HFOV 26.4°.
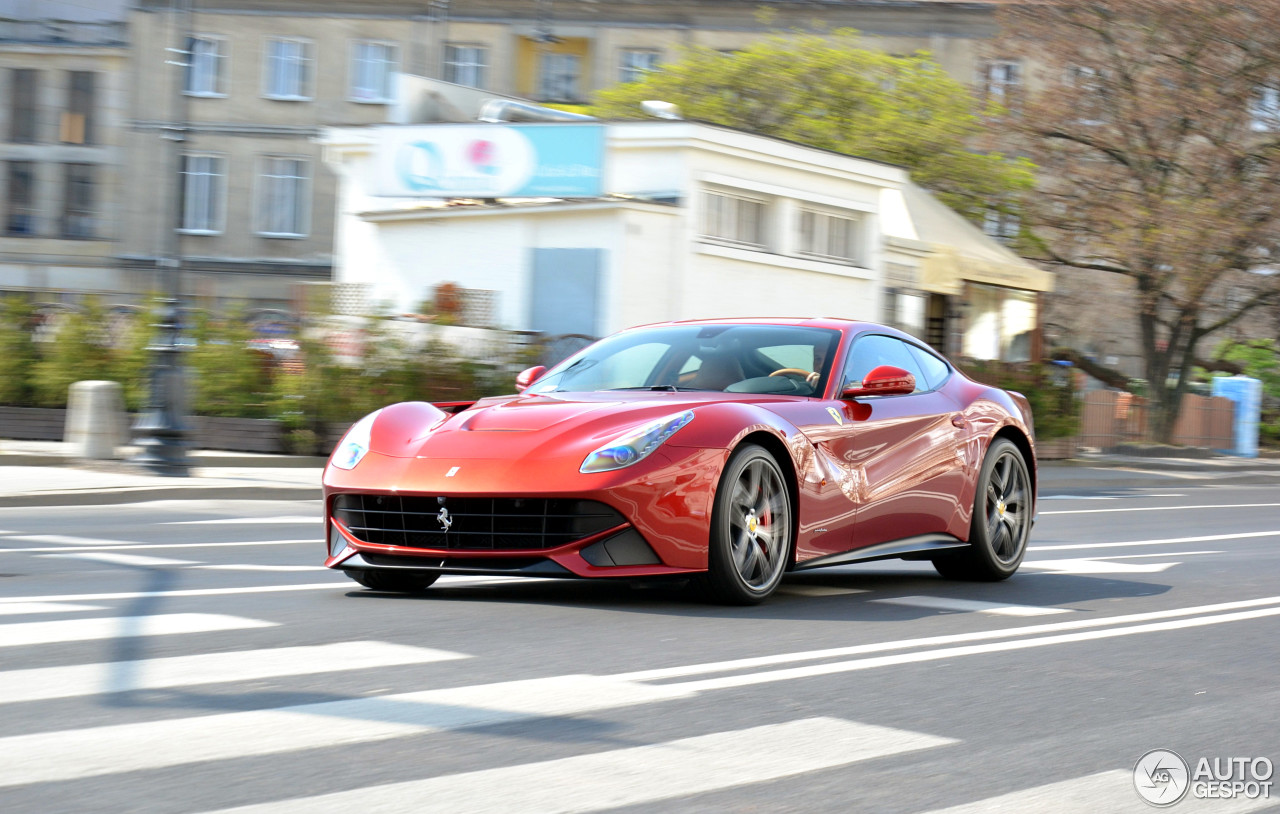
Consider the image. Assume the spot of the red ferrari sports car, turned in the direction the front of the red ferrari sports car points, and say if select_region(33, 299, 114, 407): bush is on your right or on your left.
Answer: on your right

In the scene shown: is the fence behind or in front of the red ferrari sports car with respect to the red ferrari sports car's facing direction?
behind

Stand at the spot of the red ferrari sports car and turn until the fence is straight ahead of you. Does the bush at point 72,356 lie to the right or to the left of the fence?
left

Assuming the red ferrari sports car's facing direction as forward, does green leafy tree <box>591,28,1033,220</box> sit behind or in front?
behind

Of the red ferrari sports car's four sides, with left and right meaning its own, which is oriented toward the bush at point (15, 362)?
right

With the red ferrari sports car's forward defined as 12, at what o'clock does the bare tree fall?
The bare tree is roughly at 5 o'clock from the red ferrari sports car.

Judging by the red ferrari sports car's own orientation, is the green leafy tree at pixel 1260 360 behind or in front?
behind

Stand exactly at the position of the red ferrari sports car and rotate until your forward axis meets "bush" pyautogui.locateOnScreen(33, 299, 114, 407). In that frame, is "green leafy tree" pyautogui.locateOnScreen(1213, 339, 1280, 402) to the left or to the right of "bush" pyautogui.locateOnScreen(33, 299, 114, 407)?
right

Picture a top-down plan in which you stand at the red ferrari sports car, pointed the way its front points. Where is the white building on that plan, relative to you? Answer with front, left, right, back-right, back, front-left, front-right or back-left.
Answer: back-right

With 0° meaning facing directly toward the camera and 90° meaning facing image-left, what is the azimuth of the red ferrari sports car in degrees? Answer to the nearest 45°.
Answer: approximately 45°
